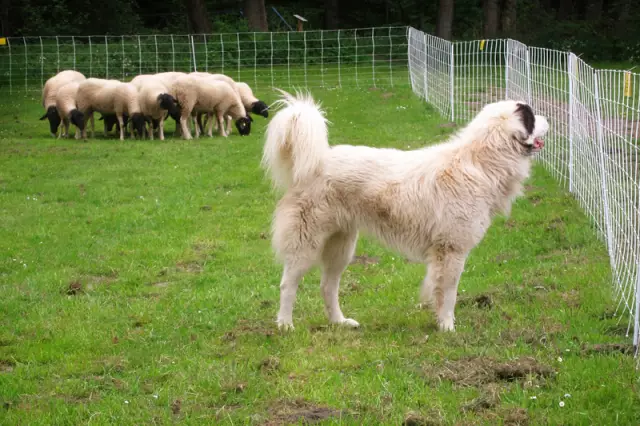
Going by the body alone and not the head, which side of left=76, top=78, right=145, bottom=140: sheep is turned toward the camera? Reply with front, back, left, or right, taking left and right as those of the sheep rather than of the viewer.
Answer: right

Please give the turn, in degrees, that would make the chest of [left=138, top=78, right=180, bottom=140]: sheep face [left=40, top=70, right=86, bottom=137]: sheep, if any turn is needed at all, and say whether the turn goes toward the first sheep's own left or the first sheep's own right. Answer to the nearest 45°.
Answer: approximately 180°

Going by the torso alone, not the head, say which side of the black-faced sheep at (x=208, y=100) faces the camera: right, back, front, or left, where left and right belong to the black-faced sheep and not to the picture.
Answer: right

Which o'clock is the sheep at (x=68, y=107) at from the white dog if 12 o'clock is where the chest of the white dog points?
The sheep is roughly at 8 o'clock from the white dog.

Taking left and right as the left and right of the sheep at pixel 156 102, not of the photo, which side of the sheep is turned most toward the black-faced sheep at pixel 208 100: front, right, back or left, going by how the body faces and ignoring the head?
left

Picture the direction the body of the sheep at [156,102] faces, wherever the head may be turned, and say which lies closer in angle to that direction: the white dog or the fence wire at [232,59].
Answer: the white dog

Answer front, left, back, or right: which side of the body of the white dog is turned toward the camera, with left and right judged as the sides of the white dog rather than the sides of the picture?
right

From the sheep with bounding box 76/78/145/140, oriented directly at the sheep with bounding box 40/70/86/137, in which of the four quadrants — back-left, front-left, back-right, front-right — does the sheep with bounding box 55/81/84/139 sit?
front-left

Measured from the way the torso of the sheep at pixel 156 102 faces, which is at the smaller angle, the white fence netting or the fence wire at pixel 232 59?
the white fence netting

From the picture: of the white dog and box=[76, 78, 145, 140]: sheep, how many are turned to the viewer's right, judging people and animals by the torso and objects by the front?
2

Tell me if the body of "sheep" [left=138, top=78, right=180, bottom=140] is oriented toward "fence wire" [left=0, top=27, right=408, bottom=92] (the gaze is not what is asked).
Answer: no

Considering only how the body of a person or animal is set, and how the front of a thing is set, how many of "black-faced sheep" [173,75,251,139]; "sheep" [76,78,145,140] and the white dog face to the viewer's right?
3

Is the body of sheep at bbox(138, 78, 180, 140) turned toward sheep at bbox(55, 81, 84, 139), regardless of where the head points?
no

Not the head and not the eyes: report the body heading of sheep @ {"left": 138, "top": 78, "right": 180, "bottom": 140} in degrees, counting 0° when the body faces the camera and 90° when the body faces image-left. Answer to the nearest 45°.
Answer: approximately 315°
